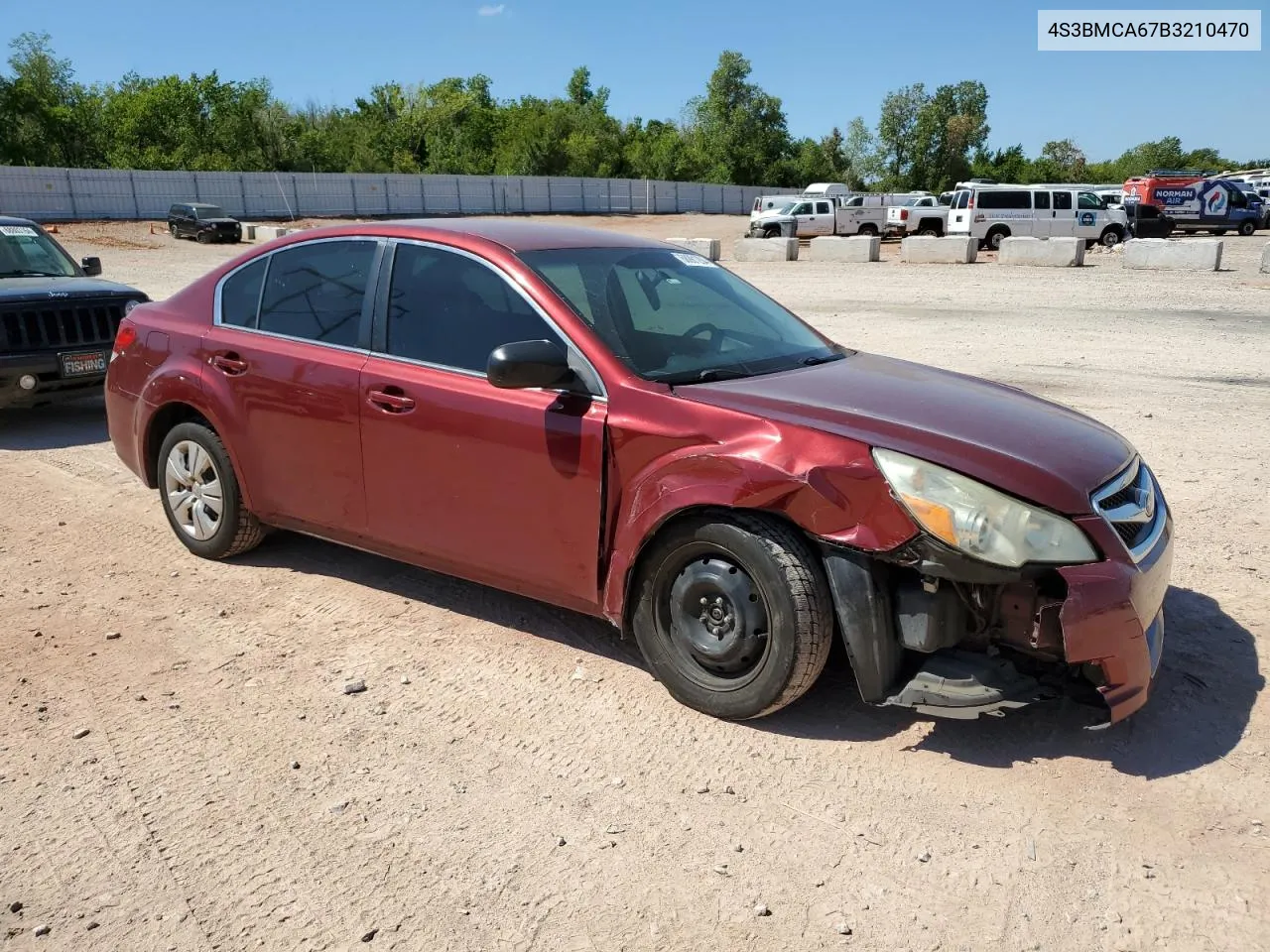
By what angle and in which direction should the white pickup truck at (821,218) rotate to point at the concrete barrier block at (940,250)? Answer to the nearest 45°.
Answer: approximately 90° to its left

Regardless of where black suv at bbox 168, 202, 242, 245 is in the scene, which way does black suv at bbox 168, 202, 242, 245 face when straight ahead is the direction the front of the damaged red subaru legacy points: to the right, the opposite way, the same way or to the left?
the same way

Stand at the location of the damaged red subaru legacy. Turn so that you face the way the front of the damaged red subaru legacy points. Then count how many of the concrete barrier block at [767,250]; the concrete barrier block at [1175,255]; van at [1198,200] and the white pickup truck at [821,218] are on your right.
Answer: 0

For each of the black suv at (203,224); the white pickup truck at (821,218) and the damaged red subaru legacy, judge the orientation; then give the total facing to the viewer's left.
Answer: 1

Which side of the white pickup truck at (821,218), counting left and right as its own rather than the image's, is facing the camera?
left

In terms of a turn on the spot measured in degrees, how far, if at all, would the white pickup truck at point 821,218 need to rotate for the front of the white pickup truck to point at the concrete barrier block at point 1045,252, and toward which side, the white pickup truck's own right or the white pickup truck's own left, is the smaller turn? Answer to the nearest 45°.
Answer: approximately 90° to the white pickup truck's own left

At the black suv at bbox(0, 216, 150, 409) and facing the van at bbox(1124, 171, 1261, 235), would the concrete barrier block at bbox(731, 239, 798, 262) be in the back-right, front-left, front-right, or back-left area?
front-left

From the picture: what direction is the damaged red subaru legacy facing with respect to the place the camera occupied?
facing the viewer and to the right of the viewer

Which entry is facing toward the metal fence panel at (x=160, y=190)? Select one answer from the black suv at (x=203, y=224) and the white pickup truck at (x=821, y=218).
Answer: the white pickup truck

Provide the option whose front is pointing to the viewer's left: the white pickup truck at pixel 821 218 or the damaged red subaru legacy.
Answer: the white pickup truck

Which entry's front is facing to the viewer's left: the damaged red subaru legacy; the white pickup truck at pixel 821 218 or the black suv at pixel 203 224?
the white pickup truck

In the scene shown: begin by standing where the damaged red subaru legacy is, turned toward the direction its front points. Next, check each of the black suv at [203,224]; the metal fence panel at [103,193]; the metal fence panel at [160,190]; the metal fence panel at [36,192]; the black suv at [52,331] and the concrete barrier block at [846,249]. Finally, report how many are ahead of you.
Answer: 0

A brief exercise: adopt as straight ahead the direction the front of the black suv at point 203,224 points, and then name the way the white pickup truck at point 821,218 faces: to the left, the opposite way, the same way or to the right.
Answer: the opposite way

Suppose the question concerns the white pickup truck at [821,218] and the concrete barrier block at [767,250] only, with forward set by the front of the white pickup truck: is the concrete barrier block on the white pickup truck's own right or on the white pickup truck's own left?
on the white pickup truck's own left

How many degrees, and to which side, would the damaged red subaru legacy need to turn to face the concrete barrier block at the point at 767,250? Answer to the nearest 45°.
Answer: approximately 135° to its left

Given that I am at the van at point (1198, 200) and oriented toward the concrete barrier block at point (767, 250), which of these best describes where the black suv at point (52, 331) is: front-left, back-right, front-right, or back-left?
front-left

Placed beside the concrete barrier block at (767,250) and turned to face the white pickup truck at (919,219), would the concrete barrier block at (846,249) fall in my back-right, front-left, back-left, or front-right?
front-right

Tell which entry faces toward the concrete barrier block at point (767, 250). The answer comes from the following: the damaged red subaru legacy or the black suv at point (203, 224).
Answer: the black suv

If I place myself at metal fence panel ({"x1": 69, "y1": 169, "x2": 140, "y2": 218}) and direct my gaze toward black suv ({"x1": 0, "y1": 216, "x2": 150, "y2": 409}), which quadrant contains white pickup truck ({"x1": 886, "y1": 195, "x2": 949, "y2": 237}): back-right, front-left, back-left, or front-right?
front-left

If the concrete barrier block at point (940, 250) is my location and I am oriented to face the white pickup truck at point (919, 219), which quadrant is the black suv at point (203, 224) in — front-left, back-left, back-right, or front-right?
front-left

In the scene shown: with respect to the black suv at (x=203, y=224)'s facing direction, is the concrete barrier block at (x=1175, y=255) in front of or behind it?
in front

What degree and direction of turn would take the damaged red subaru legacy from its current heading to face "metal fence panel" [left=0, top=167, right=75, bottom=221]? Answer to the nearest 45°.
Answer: approximately 180°

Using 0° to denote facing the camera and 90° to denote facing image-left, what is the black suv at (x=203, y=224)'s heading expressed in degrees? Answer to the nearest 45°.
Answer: approximately 315°

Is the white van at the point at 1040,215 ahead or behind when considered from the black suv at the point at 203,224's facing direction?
ahead
